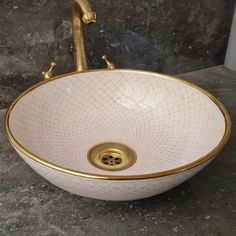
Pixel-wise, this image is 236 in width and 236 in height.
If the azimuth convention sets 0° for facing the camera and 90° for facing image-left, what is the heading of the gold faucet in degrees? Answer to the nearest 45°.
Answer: approximately 315°
